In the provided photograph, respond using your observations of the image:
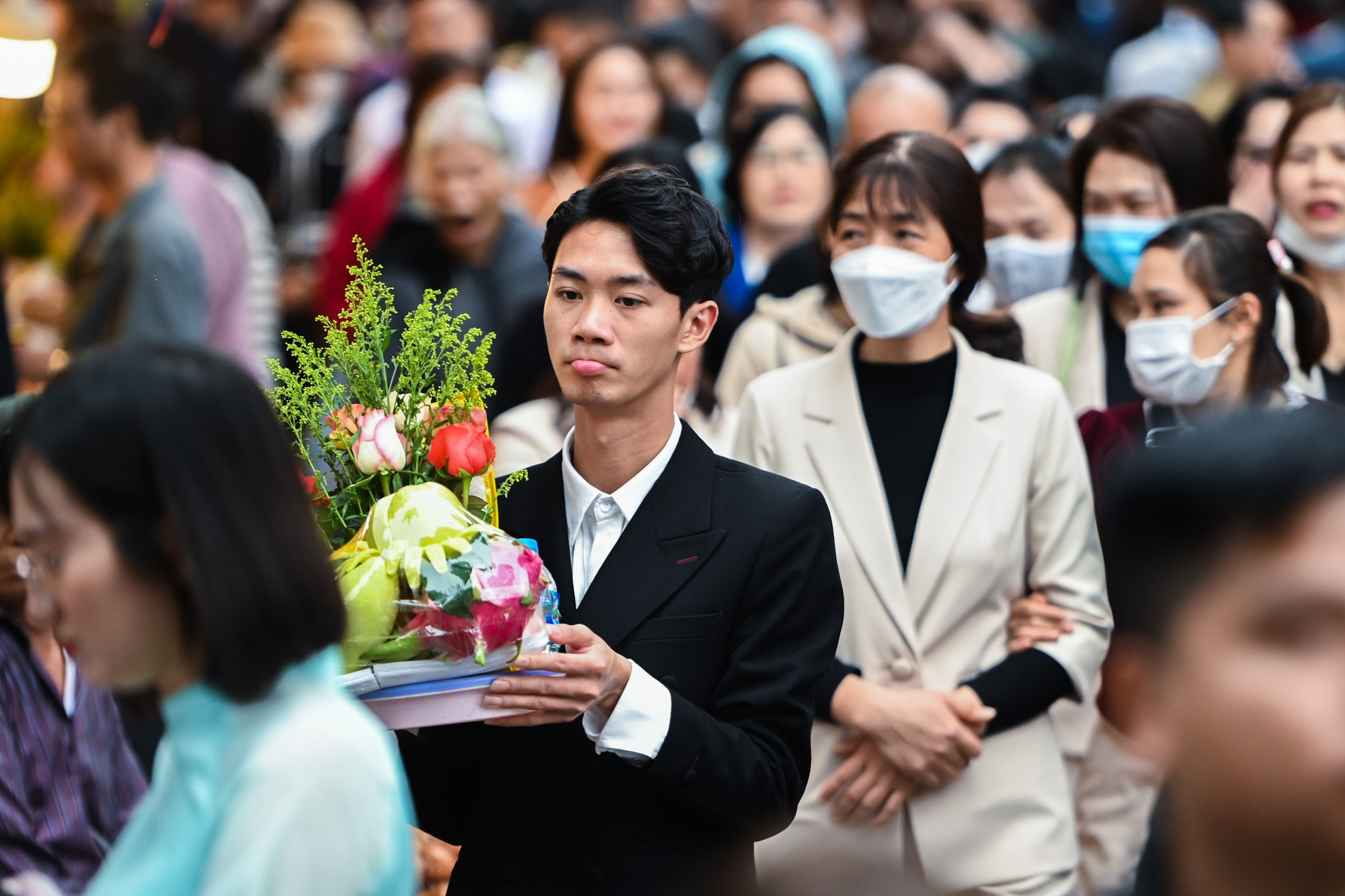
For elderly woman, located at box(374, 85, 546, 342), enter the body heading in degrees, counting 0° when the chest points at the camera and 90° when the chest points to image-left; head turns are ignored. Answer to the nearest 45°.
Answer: approximately 0°

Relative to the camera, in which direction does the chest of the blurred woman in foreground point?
to the viewer's left

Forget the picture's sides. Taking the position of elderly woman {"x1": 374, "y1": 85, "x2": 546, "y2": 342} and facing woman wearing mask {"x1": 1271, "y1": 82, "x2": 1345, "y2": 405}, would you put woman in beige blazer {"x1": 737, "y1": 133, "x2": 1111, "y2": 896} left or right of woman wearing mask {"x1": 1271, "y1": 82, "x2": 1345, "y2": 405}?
right

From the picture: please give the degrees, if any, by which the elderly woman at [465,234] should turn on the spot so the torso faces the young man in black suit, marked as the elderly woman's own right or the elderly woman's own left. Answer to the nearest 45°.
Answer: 0° — they already face them

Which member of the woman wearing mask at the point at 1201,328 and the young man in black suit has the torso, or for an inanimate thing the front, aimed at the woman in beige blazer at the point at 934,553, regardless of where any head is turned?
the woman wearing mask

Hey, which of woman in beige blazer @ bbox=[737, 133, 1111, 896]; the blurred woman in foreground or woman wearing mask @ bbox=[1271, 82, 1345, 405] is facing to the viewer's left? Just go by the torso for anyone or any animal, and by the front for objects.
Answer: the blurred woman in foreground

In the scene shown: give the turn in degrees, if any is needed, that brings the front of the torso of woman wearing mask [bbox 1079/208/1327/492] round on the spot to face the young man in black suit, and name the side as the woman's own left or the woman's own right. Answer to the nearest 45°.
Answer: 0° — they already face them

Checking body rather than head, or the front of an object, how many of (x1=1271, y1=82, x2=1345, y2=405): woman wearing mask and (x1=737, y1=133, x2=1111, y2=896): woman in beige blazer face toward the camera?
2

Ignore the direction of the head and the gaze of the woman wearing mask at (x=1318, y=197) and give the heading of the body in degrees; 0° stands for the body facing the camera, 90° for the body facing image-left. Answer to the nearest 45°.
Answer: approximately 0°

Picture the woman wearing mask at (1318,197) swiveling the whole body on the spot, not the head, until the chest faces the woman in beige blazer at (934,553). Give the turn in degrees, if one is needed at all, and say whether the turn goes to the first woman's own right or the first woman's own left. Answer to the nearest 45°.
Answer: approximately 45° to the first woman's own right

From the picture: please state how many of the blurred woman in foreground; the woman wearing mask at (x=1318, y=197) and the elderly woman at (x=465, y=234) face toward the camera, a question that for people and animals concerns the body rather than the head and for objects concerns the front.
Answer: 2
